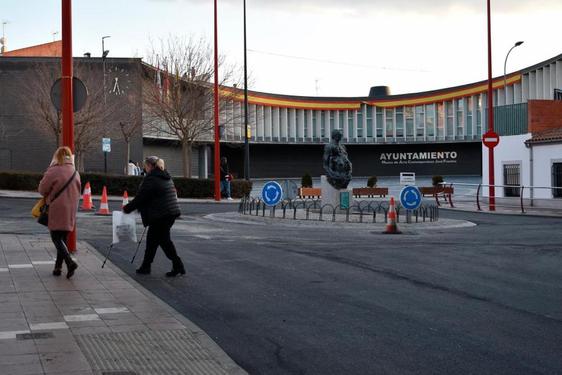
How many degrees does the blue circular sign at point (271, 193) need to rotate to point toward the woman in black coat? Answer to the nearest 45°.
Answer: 0° — it already faces them

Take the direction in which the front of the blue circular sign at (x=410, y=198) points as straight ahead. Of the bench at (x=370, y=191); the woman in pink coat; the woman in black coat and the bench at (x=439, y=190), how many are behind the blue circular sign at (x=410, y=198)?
2

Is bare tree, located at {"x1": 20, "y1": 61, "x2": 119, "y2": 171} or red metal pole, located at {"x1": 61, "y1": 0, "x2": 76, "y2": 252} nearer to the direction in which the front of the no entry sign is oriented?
the red metal pole

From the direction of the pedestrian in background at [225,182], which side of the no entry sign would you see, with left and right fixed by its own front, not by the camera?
right

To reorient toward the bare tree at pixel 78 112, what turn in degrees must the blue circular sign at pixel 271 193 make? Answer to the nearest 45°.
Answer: approximately 135° to its right
